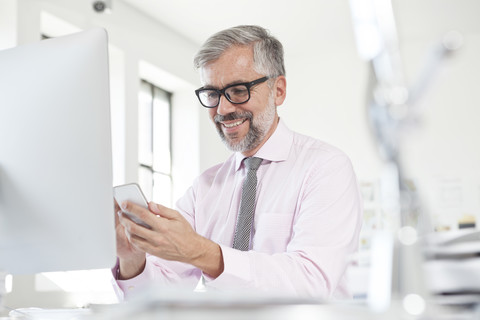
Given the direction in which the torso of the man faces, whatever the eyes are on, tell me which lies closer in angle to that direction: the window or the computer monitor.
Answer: the computer monitor

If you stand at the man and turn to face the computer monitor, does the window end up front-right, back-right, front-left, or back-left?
back-right

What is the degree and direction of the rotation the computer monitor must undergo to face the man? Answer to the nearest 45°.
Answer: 0° — it already faces them

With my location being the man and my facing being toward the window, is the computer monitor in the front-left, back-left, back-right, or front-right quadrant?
back-left

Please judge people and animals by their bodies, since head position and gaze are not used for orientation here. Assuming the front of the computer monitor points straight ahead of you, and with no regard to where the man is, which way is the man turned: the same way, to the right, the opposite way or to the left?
the opposite way

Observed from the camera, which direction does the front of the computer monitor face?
facing away from the viewer and to the right of the viewer

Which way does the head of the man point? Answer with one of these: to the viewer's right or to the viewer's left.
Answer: to the viewer's left

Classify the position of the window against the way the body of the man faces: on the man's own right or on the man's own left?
on the man's own right
